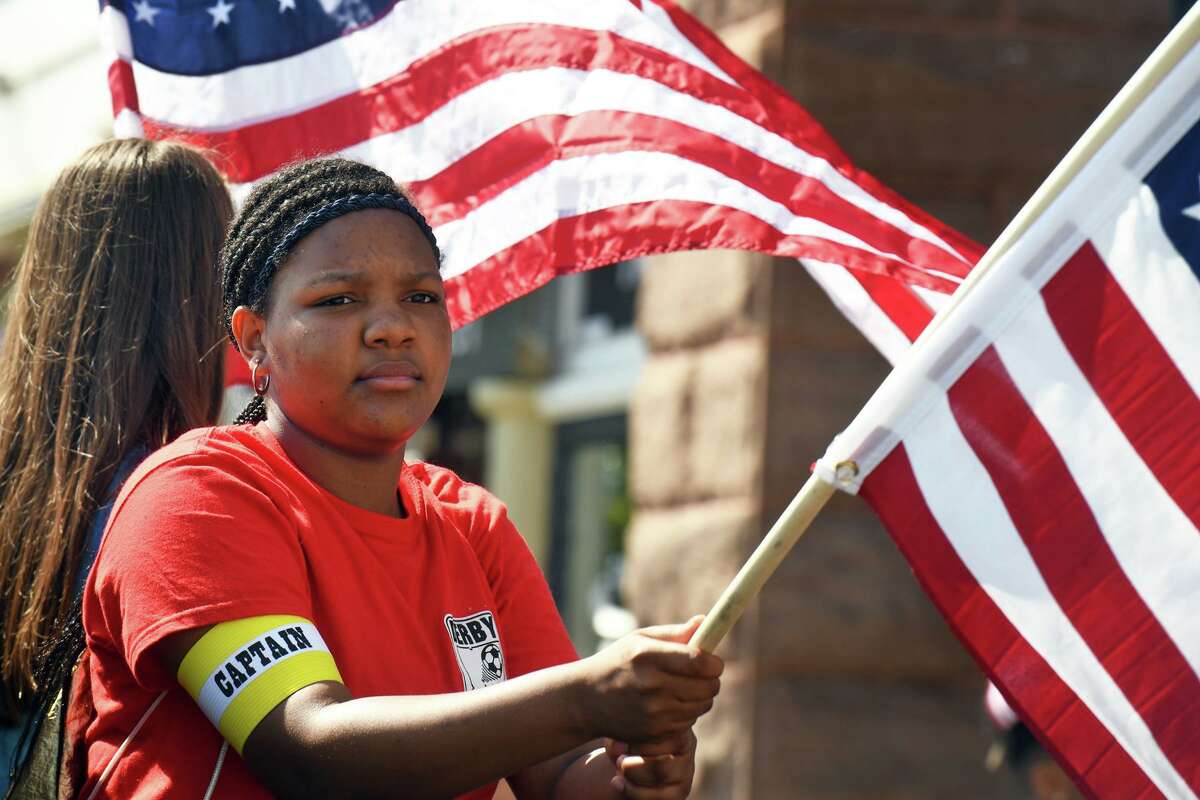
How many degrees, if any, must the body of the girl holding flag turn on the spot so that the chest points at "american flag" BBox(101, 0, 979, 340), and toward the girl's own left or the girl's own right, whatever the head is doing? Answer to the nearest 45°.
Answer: approximately 135° to the girl's own left

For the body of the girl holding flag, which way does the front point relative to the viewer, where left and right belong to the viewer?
facing the viewer and to the right of the viewer
